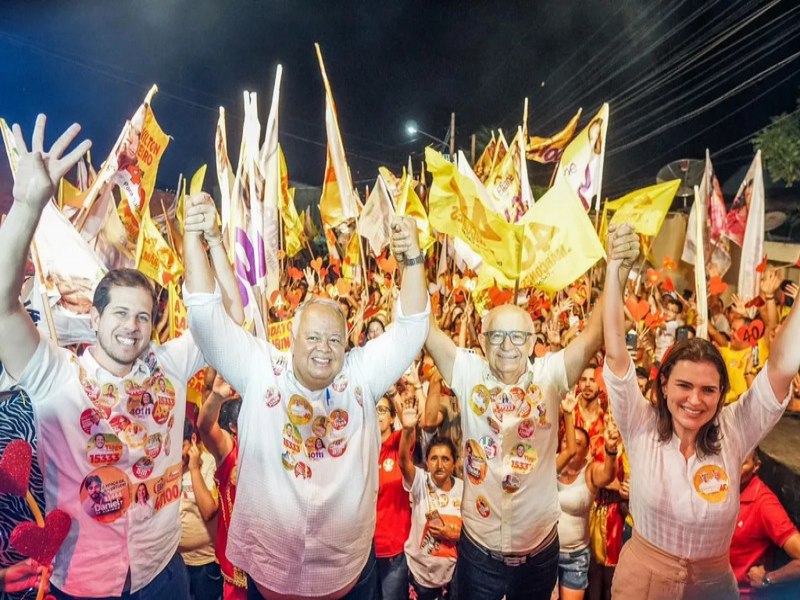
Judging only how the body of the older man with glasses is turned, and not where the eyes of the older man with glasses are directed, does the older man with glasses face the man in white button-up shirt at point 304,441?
no

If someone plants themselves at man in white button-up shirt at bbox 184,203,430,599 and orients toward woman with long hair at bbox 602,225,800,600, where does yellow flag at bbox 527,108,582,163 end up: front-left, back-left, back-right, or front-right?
front-left

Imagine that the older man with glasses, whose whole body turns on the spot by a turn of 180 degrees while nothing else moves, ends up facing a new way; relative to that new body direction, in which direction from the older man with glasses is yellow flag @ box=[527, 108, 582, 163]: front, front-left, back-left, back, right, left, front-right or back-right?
front

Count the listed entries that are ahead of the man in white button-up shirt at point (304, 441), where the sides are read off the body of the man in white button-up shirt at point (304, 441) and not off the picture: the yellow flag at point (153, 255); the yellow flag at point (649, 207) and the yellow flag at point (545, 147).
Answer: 0

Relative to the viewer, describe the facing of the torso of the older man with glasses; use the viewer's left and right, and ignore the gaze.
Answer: facing the viewer

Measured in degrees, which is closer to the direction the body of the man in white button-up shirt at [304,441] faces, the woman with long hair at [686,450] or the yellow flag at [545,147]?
the woman with long hair

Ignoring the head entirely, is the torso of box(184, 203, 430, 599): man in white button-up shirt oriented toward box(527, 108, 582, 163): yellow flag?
no

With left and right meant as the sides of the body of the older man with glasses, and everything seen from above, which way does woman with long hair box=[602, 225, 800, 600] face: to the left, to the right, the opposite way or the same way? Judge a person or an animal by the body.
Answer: the same way

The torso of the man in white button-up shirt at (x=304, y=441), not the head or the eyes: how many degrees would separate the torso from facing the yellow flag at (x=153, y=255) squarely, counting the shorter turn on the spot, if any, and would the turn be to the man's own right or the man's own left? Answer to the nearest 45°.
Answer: approximately 135° to the man's own right

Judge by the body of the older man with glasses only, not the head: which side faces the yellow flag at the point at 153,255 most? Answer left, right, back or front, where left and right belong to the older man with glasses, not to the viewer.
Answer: right

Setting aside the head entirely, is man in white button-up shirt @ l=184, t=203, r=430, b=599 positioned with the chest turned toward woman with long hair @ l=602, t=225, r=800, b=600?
no

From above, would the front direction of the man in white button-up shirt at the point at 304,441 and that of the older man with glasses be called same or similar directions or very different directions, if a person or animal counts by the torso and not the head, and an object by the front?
same or similar directions

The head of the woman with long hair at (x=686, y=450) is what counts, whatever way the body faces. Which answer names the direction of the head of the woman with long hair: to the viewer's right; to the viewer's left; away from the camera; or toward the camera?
toward the camera

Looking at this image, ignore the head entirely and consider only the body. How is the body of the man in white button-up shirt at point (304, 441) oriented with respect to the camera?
toward the camera

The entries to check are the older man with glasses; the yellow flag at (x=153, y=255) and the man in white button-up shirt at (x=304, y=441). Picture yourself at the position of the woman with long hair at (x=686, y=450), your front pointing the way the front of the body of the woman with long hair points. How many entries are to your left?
0
